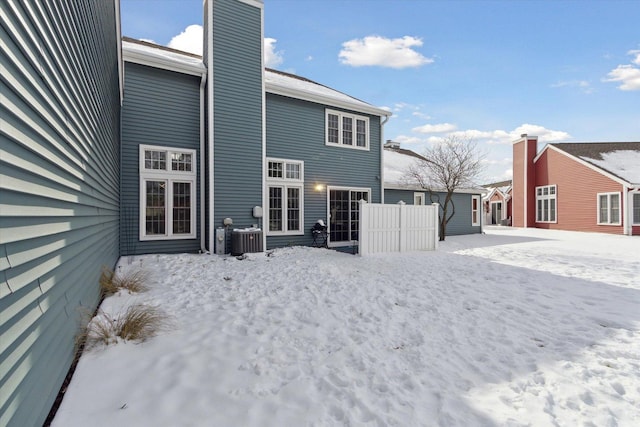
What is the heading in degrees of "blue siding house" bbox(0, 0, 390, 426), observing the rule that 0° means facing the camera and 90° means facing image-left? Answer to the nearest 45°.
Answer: approximately 180°

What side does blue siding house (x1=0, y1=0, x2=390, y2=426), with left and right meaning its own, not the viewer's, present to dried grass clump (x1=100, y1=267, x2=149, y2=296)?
back

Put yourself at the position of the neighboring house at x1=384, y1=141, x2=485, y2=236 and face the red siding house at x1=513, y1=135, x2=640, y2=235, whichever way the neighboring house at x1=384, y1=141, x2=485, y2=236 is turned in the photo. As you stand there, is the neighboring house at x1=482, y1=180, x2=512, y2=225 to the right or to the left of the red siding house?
left

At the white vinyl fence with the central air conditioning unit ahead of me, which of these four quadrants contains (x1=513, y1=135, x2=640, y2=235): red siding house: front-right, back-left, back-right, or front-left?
back-right

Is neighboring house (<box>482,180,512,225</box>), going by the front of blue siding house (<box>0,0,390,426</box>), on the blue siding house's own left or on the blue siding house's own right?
on the blue siding house's own right

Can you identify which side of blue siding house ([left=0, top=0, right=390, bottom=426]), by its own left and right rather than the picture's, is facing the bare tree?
right

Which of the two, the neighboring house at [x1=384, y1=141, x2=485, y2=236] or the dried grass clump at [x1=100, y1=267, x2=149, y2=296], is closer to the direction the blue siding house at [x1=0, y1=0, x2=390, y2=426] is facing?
the neighboring house
